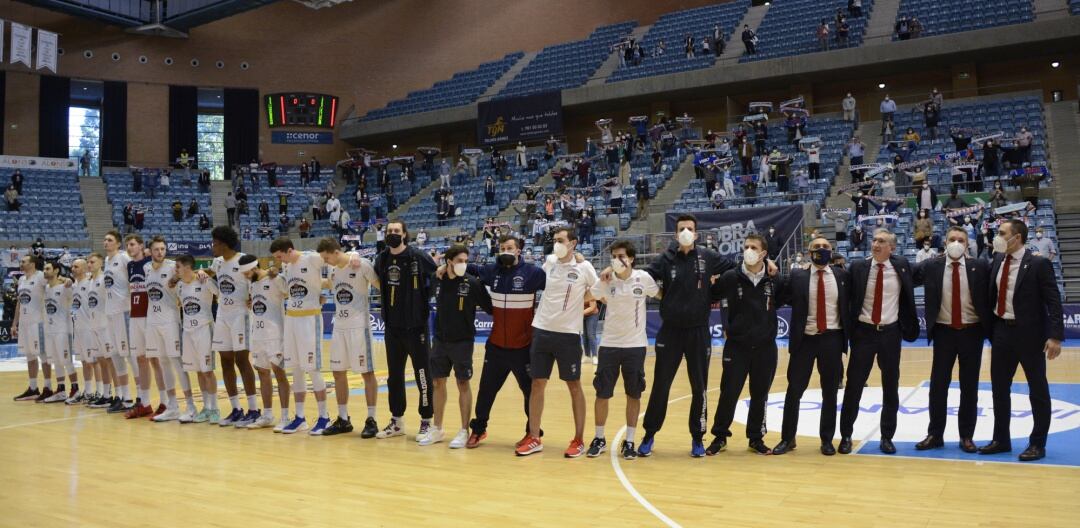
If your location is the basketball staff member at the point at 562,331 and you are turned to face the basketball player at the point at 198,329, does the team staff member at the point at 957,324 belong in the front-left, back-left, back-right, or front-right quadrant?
back-right

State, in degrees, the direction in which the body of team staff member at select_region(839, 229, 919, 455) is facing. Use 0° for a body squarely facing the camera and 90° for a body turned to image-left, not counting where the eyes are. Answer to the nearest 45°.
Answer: approximately 0°

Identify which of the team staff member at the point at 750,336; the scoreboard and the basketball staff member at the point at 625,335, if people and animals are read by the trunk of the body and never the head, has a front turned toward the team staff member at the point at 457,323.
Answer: the scoreboard

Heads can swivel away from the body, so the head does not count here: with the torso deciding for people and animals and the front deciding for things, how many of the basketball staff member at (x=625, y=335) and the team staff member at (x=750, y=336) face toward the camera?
2

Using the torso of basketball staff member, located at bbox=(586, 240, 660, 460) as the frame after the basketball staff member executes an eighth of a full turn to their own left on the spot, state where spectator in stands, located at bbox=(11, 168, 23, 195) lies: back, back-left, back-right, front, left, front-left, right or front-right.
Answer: back

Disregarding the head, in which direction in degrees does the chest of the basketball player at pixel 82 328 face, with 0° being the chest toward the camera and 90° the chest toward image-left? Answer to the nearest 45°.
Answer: approximately 45°

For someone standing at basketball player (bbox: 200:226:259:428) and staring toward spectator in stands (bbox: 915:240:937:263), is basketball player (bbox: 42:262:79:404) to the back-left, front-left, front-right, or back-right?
back-left

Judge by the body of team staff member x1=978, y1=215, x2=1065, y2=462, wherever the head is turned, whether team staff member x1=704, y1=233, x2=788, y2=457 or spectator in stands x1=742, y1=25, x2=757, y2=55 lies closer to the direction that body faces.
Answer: the team staff member

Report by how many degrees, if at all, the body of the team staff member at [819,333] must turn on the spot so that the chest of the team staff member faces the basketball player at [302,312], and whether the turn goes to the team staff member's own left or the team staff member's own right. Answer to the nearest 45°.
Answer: approximately 90° to the team staff member's own right

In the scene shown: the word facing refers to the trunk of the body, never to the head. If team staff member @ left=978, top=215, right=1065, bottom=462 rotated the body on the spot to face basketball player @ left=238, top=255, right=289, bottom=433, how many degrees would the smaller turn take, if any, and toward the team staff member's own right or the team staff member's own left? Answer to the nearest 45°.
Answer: approximately 45° to the team staff member's own right

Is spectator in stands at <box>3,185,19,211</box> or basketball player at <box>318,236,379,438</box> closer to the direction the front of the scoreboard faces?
the basketball player

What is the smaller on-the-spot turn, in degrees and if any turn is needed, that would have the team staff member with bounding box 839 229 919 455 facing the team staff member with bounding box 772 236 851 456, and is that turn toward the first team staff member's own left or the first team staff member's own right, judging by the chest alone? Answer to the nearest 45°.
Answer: approximately 90° to the first team staff member's own right

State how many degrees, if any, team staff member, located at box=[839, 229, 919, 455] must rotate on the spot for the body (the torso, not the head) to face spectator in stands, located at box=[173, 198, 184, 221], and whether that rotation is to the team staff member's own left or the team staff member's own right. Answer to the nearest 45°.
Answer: approximately 135° to the team staff member's own right
